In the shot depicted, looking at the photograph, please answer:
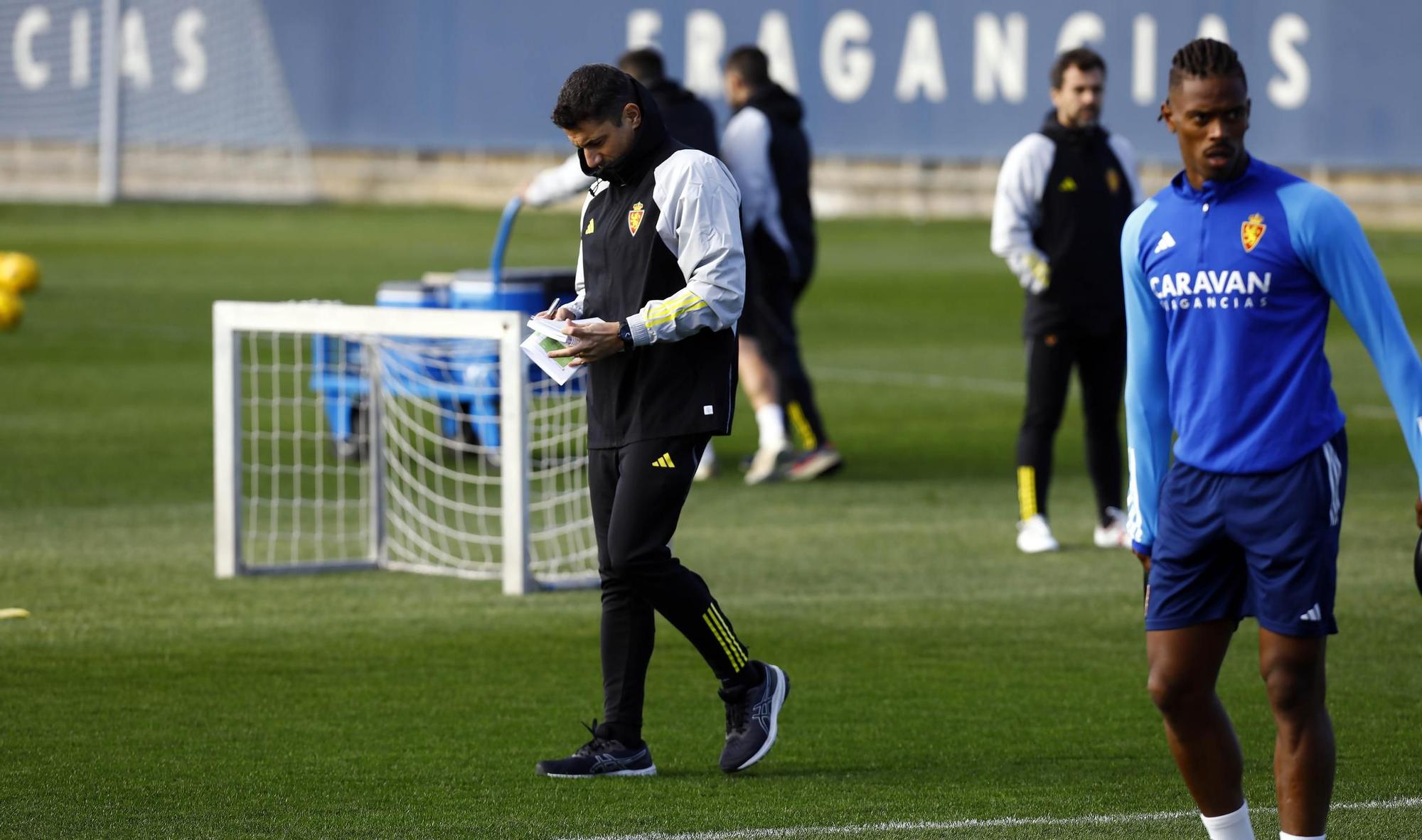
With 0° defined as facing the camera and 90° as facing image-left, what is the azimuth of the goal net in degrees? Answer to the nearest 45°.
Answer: approximately 45°

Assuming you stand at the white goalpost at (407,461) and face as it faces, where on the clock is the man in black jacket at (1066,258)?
The man in black jacket is roughly at 8 o'clock from the white goalpost.

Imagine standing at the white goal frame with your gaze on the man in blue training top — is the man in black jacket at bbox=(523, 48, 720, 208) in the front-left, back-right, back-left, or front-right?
back-left

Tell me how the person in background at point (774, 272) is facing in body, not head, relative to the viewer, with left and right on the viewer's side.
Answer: facing away from the viewer and to the left of the viewer

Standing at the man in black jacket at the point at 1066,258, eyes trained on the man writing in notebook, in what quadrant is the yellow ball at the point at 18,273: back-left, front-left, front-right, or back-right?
back-right

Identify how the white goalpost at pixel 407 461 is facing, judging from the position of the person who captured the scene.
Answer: facing the viewer and to the left of the viewer

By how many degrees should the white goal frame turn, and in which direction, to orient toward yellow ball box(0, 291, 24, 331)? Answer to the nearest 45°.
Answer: approximately 135° to its right

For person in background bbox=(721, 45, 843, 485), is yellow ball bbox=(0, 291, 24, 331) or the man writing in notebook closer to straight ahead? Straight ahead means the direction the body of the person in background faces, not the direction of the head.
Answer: the yellow ball

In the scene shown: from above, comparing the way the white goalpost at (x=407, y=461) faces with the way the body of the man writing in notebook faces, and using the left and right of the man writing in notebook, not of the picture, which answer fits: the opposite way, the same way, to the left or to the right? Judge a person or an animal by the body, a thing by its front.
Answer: the same way

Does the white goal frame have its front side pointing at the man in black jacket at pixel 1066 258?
no

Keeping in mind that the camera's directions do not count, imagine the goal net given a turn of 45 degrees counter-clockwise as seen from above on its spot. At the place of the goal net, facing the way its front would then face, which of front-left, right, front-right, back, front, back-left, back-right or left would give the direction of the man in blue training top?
front

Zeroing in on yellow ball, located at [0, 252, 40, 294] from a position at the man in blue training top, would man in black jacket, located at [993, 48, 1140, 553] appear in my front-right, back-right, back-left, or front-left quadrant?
front-right

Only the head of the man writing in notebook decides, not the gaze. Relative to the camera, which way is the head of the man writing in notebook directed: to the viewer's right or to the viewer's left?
to the viewer's left

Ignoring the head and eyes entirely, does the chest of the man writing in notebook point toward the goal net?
no

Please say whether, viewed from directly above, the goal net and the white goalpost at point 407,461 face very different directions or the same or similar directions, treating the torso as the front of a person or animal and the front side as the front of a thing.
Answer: same or similar directions
